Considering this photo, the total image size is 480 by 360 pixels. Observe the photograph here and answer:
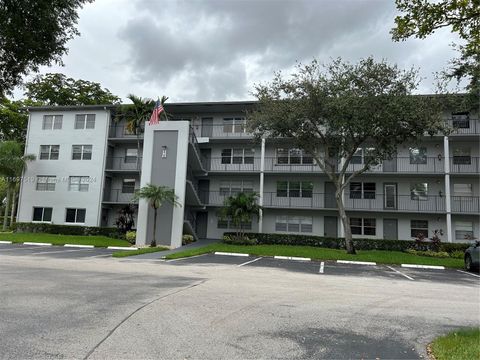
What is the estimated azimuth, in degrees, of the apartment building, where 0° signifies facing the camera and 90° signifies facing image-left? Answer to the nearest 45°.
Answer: approximately 0°

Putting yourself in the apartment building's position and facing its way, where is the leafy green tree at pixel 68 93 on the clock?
The leafy green tree is roughly at 4 o'clock from the apartment building.

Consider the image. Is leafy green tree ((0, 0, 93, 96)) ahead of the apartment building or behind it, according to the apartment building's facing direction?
ahead

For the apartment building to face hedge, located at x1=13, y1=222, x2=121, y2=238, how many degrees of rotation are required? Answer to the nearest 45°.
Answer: approximately 90° to its right

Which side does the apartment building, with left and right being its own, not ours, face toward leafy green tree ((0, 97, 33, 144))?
right

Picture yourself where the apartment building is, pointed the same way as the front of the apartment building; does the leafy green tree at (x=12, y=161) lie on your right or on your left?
on your right
